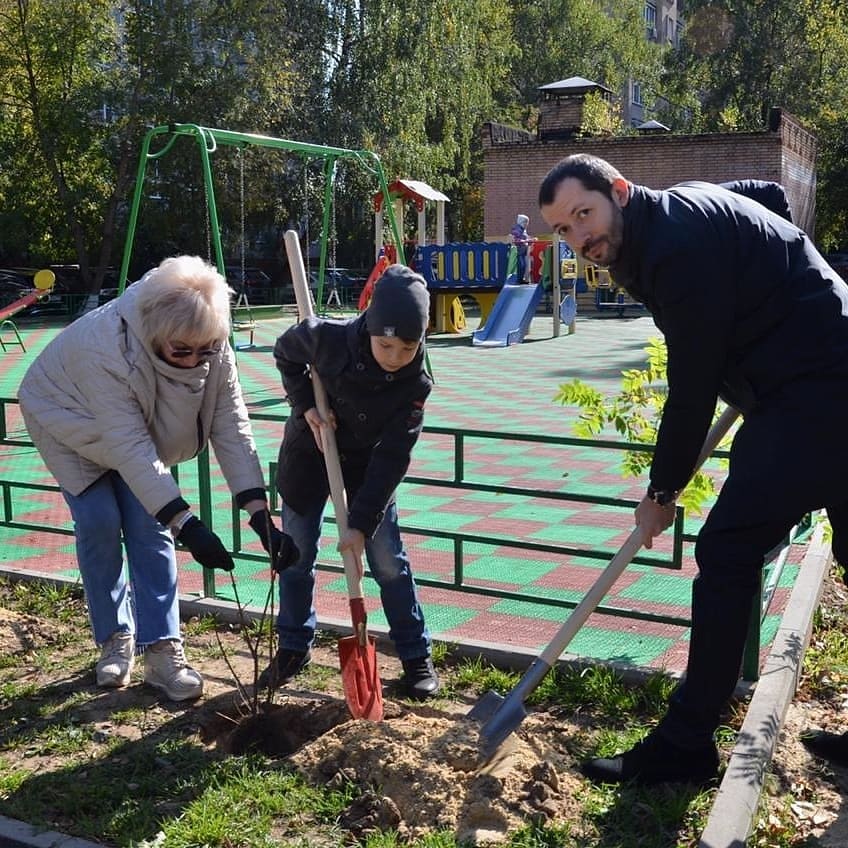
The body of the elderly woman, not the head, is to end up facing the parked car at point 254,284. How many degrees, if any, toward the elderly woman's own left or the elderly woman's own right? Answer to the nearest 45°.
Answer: approximately 135° to the elderly woman's own left

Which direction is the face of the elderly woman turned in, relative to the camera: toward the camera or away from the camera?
toward the camera

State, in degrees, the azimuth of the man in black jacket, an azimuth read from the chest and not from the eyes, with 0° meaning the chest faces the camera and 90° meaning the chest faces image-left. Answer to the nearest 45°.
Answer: approximately 90°

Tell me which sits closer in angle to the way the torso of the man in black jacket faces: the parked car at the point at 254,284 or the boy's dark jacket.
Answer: the boy's dark jacket

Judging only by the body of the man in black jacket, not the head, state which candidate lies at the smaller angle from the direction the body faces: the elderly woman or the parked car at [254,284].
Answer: the elderly woman

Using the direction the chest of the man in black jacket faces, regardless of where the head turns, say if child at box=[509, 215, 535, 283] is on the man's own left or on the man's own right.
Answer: on the man's own right

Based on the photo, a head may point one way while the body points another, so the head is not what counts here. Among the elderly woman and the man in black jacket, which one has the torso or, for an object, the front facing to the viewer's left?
the man in black jacket

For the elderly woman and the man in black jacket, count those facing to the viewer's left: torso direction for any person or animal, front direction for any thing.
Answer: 1

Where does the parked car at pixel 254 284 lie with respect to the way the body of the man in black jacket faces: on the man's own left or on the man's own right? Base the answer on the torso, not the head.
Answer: on the man's own right

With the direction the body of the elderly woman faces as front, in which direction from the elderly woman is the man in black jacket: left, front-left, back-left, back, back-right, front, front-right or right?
front

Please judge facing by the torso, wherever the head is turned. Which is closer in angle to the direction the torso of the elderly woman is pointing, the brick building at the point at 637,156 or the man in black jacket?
the man in black jacket

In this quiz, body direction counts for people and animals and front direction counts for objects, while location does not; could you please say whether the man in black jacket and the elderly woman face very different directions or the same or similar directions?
very different directions

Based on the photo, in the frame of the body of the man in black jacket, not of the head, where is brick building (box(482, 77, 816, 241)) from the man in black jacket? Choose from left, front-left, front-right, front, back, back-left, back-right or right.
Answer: right

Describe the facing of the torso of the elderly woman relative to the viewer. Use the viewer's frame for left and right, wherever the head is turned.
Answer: facing the viewer and to the right of the viewer

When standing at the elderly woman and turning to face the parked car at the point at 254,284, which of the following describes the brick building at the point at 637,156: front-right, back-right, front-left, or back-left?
front-right

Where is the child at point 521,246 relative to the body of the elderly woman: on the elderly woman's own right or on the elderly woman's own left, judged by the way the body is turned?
on the elderly woman's own left
